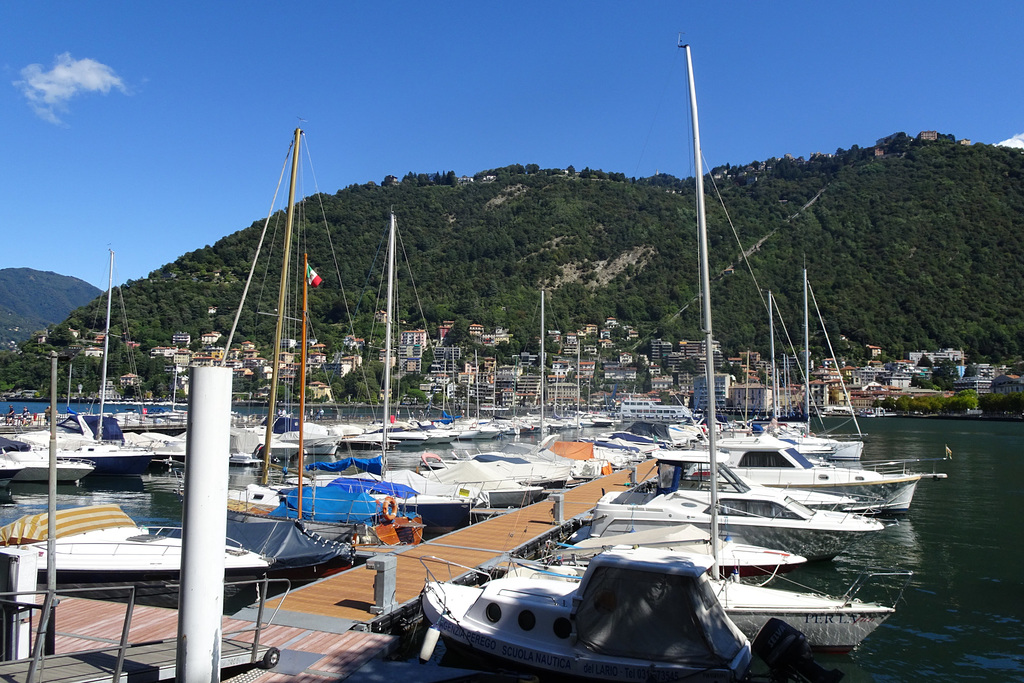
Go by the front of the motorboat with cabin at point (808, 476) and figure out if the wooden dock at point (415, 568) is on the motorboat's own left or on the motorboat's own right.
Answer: on the motorboat's own right

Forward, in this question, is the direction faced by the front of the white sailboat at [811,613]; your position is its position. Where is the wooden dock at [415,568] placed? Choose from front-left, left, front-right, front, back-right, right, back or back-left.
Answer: back

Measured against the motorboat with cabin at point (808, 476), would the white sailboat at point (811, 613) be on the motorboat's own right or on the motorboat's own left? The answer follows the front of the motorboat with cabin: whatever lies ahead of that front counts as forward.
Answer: on the motorboat's own right

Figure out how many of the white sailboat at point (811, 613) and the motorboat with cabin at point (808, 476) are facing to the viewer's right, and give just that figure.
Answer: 2

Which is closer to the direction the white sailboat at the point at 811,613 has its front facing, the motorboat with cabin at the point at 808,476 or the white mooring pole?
the motorboat with cabin

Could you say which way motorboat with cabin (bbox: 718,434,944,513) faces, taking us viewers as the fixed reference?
facing to the right of the viewer

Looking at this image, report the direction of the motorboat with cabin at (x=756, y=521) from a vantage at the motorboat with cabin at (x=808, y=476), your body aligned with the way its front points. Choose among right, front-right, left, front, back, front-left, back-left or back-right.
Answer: right

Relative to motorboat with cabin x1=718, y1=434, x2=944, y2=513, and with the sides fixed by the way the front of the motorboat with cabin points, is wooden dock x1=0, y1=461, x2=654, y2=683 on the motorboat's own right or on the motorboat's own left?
on the motorboat's own right

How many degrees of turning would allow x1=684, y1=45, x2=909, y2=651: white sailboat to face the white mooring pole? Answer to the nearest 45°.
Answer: approximately 135° to its right

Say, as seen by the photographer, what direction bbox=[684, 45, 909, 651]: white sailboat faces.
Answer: facing to the right of the viewer

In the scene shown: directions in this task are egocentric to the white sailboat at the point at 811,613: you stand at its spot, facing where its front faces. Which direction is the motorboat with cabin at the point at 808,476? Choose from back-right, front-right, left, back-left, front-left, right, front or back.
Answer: left

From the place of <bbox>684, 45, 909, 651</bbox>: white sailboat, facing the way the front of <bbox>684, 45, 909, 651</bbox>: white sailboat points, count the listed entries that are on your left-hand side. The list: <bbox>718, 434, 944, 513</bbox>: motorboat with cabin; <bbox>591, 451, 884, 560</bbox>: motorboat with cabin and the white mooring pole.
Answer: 2

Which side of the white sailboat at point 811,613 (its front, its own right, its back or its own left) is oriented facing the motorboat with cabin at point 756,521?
left
